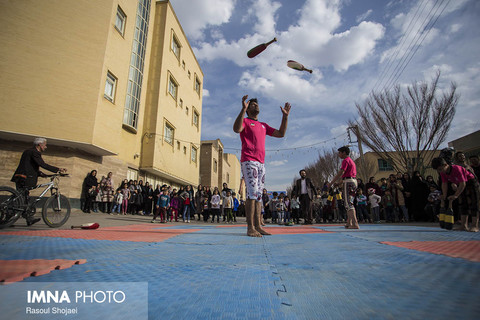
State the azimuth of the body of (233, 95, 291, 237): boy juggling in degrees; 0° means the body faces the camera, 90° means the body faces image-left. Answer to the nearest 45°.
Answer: approximately 315°

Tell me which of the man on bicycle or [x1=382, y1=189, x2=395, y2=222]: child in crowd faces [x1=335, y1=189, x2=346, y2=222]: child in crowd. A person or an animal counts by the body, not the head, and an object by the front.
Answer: the man on bicycle

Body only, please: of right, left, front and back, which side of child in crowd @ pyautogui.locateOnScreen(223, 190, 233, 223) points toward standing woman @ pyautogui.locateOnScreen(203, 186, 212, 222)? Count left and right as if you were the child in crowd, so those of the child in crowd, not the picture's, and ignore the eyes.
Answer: right

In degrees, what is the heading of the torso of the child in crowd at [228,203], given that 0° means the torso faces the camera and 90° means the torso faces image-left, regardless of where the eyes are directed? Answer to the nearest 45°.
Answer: approximately 0°

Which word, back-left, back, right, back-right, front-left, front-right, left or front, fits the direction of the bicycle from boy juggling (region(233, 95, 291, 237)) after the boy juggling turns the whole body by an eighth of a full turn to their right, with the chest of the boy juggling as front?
right

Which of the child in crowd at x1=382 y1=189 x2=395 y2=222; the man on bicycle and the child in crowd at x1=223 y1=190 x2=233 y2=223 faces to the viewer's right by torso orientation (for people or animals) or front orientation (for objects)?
the man on bicycle

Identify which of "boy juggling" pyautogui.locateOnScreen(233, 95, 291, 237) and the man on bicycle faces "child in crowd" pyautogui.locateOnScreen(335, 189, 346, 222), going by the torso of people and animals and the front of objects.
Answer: the man on bicycle

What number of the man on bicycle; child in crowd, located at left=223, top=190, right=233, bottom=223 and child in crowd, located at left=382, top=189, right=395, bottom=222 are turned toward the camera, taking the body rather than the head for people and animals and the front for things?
2

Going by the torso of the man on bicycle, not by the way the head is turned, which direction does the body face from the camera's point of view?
to the viewer's right

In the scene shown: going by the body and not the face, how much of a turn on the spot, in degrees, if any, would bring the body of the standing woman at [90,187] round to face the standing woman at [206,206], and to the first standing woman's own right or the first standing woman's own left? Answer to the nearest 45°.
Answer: approximately 45° to the first standing woman's own left

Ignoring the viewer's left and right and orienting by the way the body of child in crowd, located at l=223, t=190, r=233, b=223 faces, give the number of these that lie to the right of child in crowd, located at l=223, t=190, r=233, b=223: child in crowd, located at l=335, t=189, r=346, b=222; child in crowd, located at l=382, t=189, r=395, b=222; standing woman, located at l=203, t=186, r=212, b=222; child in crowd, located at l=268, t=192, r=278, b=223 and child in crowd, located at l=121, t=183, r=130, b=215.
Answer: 2

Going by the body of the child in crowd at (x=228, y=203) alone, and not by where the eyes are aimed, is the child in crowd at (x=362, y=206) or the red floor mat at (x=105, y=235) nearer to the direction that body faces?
the red floor mat

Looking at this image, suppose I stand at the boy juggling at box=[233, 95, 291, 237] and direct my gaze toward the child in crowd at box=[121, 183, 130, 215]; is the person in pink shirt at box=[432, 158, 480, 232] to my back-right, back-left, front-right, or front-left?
back-right
